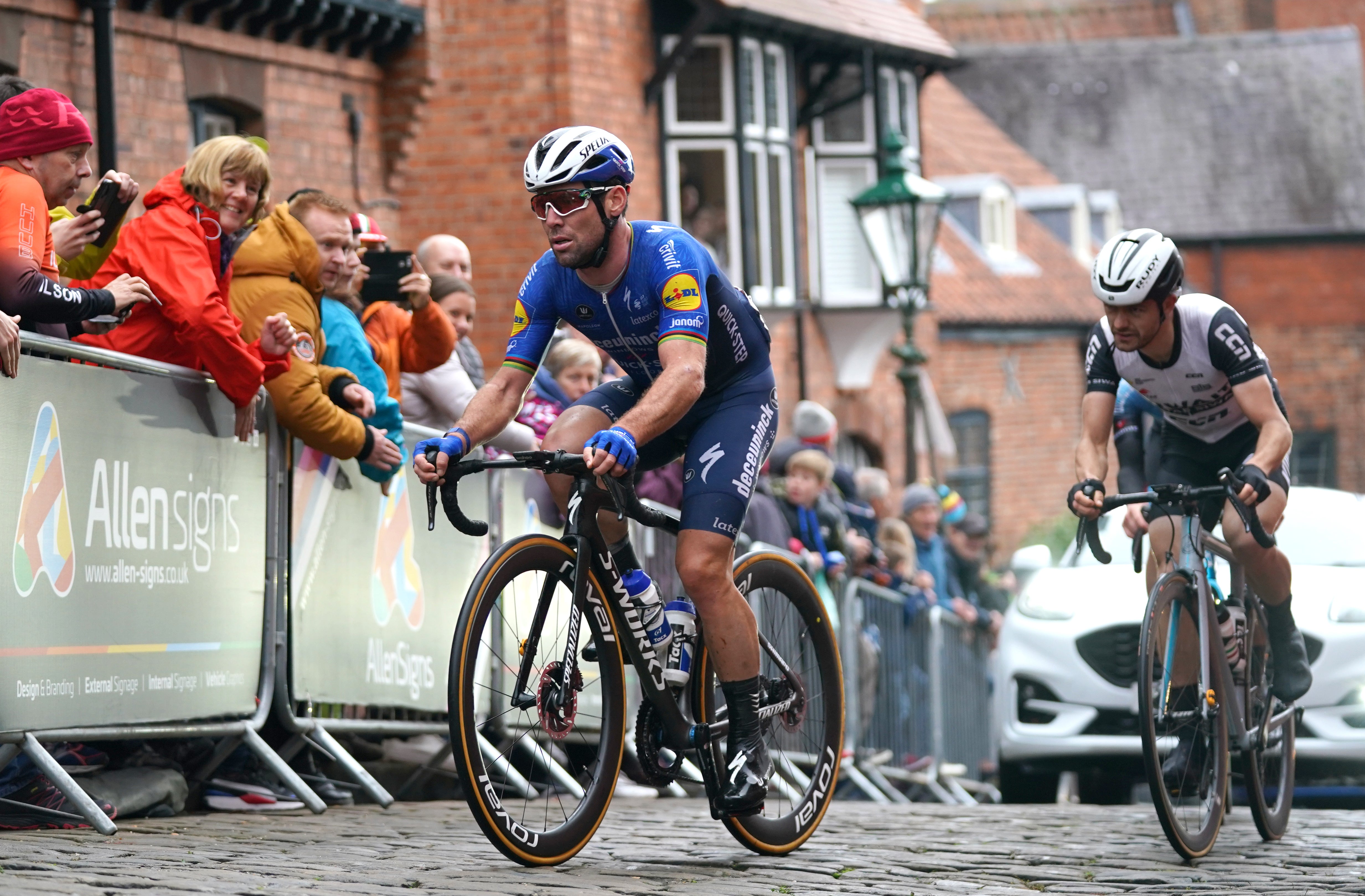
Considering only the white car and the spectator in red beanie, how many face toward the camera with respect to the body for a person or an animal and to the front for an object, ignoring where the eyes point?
1

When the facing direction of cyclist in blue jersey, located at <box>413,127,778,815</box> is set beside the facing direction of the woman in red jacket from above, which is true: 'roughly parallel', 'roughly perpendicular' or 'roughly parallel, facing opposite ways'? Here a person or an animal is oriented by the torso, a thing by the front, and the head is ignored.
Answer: roughly perpendicular

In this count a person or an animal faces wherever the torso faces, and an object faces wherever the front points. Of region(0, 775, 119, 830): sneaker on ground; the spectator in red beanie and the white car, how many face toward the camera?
1

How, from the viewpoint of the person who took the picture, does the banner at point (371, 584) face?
facing the viewer and to the right of the viewer

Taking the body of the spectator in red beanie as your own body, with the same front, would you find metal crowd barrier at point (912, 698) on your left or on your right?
on your left

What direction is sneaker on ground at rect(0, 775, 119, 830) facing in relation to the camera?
to the viewer's right

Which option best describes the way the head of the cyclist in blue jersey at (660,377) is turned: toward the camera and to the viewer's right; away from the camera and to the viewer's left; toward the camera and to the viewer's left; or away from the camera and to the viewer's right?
toward the camera and to the viewer's left

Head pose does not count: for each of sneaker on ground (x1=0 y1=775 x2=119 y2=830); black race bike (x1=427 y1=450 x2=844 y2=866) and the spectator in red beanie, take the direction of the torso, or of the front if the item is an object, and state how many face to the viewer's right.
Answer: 2

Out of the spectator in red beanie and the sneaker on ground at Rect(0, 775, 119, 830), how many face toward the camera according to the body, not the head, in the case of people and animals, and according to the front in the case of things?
0

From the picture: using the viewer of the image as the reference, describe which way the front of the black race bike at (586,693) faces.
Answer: facing the viewer and to the left of the viewer

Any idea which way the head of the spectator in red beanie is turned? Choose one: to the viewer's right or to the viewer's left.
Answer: to the viewer's right

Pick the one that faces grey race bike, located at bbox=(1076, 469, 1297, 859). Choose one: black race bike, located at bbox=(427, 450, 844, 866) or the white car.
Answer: the white car
